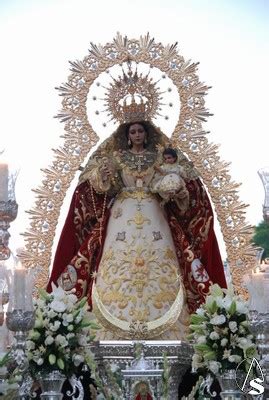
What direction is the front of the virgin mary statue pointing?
toward the camera

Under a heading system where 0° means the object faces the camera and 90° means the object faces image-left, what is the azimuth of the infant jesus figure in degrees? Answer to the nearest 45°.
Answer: approximately 0°
